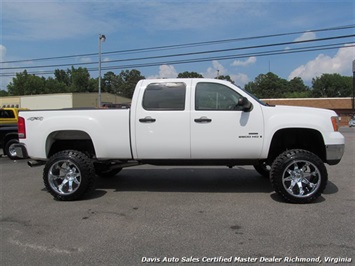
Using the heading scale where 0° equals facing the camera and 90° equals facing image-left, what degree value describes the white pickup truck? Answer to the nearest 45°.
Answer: approximately 270°
